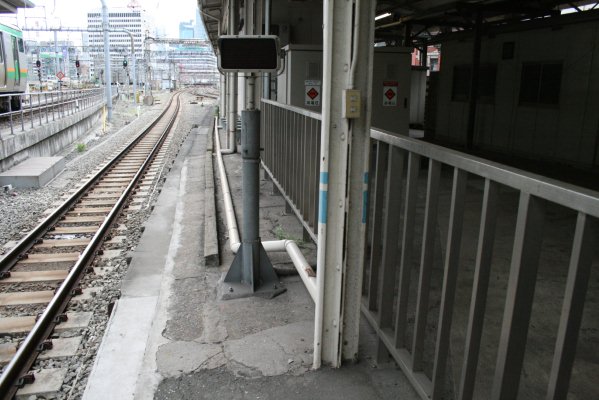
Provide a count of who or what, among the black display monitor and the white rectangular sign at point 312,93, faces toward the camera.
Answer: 2

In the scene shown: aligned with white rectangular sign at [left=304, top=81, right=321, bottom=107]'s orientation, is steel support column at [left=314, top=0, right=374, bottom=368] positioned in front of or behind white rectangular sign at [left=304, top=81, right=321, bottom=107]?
in front

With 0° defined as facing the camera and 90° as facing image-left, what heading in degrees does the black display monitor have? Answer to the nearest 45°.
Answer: approximately 0°

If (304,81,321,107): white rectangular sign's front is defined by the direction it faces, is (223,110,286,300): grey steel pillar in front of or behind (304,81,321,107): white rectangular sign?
in front

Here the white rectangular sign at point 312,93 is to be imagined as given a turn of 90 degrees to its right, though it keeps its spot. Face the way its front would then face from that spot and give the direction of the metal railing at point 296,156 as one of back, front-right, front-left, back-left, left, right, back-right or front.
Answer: left

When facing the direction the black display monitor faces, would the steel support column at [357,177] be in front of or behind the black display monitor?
in front

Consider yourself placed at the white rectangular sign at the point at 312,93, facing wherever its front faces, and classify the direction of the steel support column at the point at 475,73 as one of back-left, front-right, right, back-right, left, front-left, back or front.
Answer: back-left

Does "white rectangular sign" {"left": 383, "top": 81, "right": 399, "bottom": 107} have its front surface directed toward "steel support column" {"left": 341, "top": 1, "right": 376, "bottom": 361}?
yes

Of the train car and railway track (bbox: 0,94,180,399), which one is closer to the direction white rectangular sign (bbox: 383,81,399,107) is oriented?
the railway track

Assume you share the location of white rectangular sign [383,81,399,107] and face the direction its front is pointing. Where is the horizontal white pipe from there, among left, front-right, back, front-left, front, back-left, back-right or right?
front

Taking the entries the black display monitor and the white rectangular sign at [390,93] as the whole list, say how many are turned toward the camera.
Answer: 2

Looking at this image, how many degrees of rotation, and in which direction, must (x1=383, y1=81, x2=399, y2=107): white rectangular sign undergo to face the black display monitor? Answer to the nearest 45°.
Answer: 0° — it already faces it

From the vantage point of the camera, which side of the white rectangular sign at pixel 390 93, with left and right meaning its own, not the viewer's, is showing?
front

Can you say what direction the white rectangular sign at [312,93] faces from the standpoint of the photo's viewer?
facing the viewer
